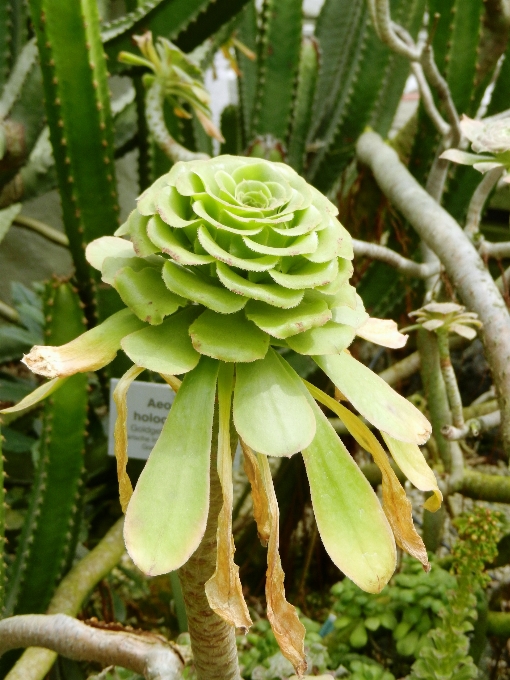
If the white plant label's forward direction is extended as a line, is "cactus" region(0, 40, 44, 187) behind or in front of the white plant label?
behind

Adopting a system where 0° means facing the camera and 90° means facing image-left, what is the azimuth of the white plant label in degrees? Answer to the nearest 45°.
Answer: approximately 0°

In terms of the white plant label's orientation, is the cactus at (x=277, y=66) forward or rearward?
rearward
